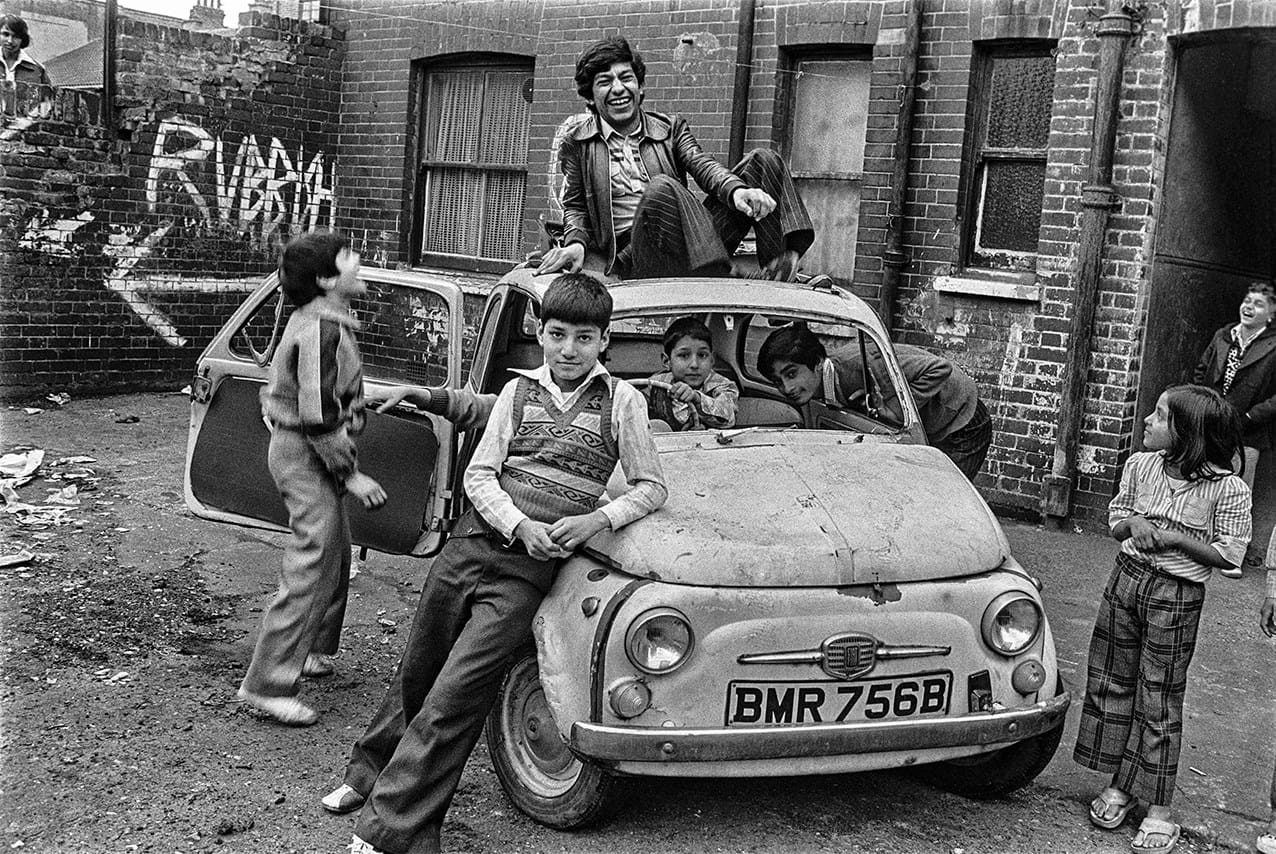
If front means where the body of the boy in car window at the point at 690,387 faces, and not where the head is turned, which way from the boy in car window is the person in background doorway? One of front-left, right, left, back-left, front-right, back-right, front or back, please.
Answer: back-left

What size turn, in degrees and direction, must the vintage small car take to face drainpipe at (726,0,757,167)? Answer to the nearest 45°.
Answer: approximately 135° to its left

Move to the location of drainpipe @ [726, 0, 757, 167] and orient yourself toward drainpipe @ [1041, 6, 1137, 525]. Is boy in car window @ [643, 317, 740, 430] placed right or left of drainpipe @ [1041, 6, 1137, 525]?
right

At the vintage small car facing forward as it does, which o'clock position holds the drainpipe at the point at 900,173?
The drainpipe is roughly at 8 o'clock from the vintage small car.

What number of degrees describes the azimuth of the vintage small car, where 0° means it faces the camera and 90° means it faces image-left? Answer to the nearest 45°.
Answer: approximately 315°

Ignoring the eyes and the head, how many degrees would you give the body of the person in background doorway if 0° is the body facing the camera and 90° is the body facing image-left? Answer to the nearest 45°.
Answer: approximately 45°

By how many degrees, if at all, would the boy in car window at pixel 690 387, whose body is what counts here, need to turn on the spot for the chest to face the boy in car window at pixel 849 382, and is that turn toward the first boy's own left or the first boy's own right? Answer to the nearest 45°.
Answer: approximately 135° to the first boy's own left
